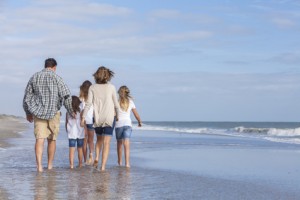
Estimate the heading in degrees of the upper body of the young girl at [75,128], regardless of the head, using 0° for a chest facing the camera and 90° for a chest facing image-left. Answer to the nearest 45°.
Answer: approximately 180°

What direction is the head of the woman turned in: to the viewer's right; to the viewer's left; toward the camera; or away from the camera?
away from the camera

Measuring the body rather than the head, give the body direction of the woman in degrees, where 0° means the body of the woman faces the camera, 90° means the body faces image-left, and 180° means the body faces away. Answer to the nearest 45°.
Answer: approximately 180°

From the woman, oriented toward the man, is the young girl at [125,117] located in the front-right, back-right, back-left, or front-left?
back-right

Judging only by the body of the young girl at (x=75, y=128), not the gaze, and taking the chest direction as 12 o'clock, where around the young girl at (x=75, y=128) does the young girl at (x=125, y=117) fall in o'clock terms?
the young girl at (x=125, y=117) is roughly at 3 o'clock from the young girl at (x=75, y=128).

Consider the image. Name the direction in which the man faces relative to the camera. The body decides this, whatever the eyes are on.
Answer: away from the camera

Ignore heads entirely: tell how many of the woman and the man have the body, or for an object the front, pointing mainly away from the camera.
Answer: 2
